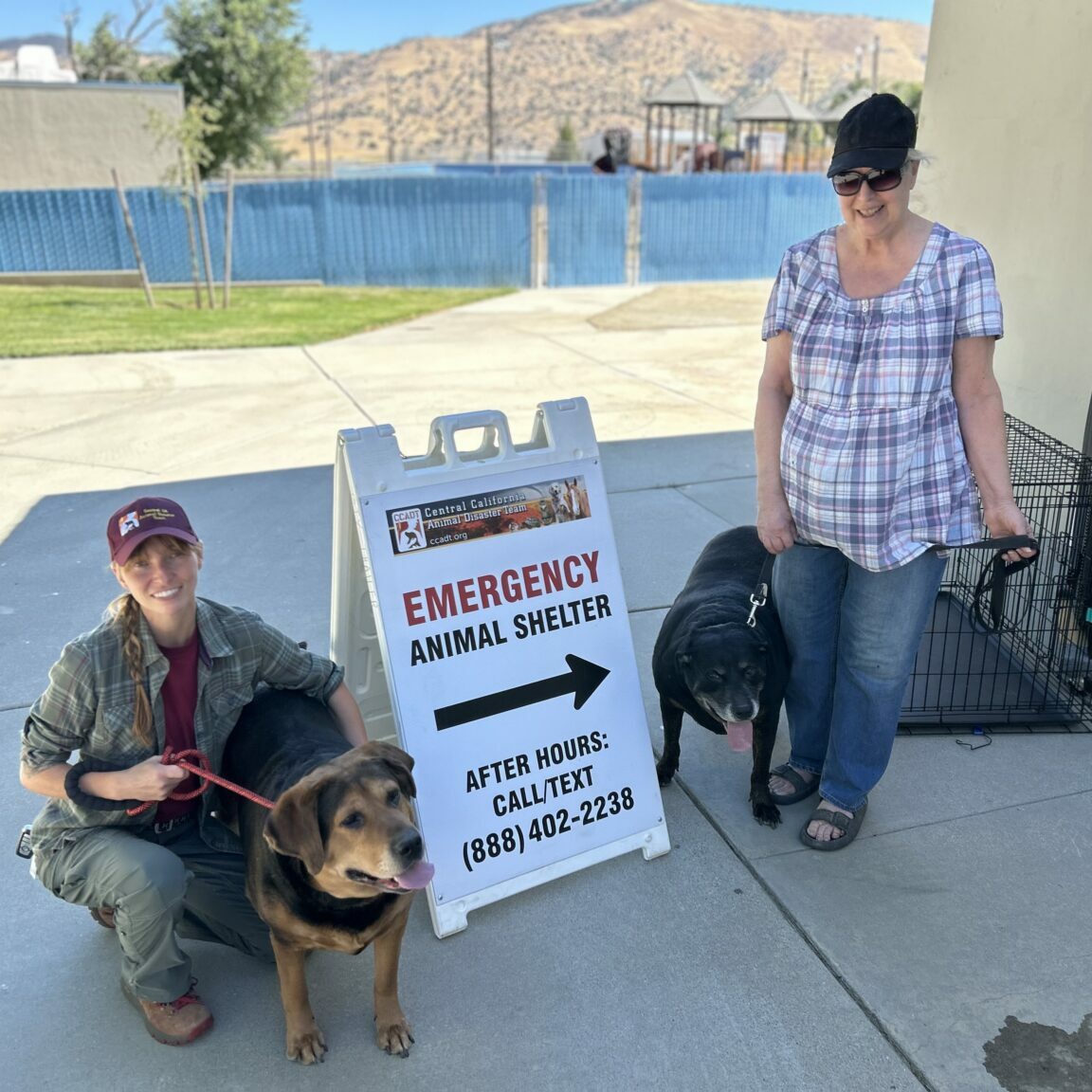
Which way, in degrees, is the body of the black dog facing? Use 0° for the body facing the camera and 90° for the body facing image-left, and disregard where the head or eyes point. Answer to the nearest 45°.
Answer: approximately 0°

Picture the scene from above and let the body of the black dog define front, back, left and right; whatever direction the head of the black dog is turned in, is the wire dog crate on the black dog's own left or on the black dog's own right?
on the black dog's own left

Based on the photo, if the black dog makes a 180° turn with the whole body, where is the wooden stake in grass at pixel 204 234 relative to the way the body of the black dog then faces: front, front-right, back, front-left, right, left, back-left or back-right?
front-left

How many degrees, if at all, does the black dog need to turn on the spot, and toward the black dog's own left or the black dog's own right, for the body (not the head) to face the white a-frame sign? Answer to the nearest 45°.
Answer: approximately 45° to the black dog's own right

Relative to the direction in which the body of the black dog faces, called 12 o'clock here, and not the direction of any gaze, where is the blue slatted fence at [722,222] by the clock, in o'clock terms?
The blue slatted fence is roughly at 6 o'clock from the black dog.

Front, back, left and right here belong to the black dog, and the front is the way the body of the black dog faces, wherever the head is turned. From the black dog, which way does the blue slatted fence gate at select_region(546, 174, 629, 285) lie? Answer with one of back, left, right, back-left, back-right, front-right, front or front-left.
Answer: back

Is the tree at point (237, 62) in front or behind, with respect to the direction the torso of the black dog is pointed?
behind

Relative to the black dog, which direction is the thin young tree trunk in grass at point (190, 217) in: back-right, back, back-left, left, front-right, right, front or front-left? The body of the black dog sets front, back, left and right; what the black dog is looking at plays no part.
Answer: back-right

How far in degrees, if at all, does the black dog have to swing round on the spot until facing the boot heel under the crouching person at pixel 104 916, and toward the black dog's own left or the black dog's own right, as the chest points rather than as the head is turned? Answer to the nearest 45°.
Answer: approximately 45° to the black dog's own right

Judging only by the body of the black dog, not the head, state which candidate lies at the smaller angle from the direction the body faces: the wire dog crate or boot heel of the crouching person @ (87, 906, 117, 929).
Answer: the boot heel of the crouching person

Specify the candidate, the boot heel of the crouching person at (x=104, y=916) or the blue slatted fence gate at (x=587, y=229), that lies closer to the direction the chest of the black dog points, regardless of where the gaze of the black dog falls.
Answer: the boot heel of the crouching person
